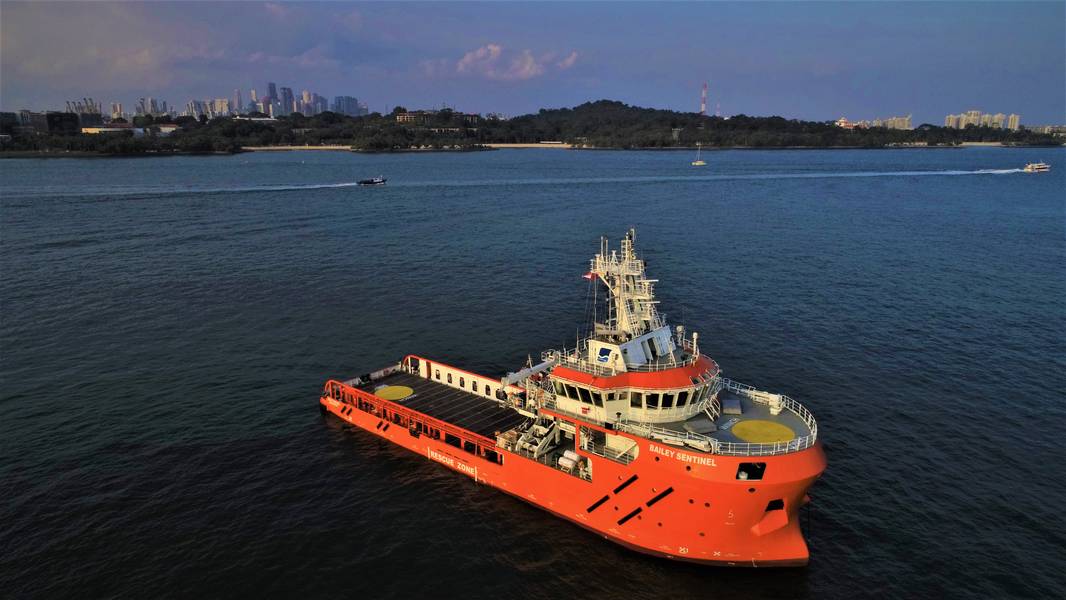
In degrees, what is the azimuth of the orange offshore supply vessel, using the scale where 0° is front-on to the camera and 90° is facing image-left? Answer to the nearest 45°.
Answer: approximately 315°
